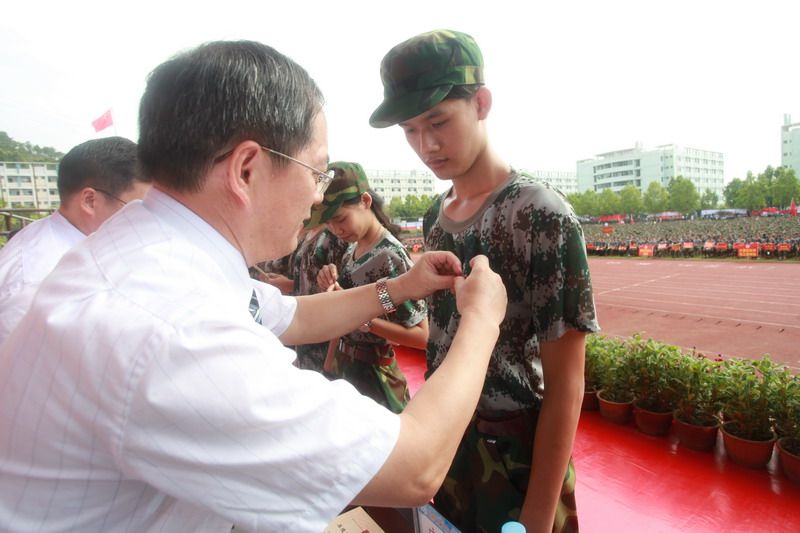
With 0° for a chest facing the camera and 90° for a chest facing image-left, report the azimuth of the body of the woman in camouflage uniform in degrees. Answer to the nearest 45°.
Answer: approximately 45°

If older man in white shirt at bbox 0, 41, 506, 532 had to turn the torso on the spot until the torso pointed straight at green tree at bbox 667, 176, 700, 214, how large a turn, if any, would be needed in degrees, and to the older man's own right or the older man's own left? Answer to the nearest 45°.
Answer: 0° — they already face it

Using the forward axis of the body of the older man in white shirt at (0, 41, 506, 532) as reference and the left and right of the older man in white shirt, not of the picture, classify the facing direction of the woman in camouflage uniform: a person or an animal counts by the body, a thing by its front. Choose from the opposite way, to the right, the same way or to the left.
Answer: the opposite way

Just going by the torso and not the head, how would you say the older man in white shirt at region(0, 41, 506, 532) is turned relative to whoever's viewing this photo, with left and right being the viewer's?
facing away from the viewer and to the right of the viewer

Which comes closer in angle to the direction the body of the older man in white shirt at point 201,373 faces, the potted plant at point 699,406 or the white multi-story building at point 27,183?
the potted plant

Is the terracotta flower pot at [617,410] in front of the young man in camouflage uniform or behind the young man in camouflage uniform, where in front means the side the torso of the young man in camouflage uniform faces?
behind

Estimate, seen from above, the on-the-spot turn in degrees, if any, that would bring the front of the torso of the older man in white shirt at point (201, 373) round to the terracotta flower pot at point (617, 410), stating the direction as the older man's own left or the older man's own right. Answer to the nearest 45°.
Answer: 0° — they already face it

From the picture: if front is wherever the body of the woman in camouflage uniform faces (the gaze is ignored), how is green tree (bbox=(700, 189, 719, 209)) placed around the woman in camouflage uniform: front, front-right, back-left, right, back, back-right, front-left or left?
back

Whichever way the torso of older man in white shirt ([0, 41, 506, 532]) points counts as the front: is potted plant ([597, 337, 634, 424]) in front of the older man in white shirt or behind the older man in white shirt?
in front

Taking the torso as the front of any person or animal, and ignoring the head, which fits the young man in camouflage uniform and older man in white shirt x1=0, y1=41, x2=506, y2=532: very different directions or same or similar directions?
very different directions

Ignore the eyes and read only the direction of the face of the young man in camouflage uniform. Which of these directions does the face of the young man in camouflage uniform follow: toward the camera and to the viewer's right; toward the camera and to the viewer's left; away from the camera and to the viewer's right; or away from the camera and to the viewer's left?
toward the camera and to the viewer's left

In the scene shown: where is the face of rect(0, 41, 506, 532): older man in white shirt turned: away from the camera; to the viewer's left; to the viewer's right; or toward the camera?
to the viewer's right

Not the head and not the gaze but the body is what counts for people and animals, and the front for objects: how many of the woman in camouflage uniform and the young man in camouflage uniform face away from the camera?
0
